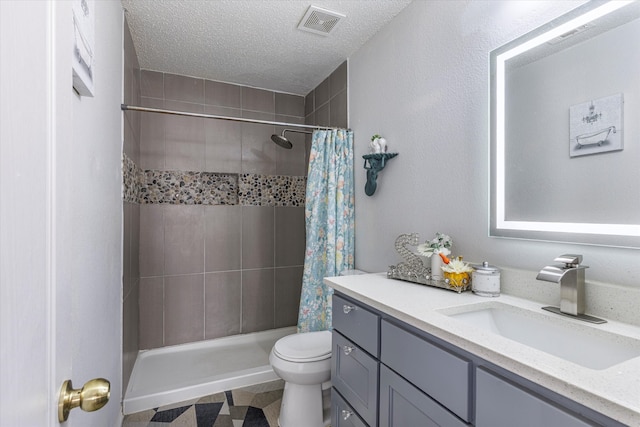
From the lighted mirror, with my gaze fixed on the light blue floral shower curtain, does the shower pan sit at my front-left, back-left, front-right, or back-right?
front-left

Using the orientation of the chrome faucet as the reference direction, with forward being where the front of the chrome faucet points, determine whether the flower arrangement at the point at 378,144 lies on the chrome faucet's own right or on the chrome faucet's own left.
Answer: on the chrome faucet's own right

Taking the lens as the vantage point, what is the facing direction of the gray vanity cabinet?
facing the viewer and to the left of the viewer

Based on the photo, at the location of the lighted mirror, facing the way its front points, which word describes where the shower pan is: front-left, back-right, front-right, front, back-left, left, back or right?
front-right

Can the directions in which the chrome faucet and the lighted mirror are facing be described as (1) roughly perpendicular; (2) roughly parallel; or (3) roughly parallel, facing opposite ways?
roughly parallel

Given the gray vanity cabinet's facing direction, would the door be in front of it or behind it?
in front

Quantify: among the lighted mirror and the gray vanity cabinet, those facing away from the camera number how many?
0
